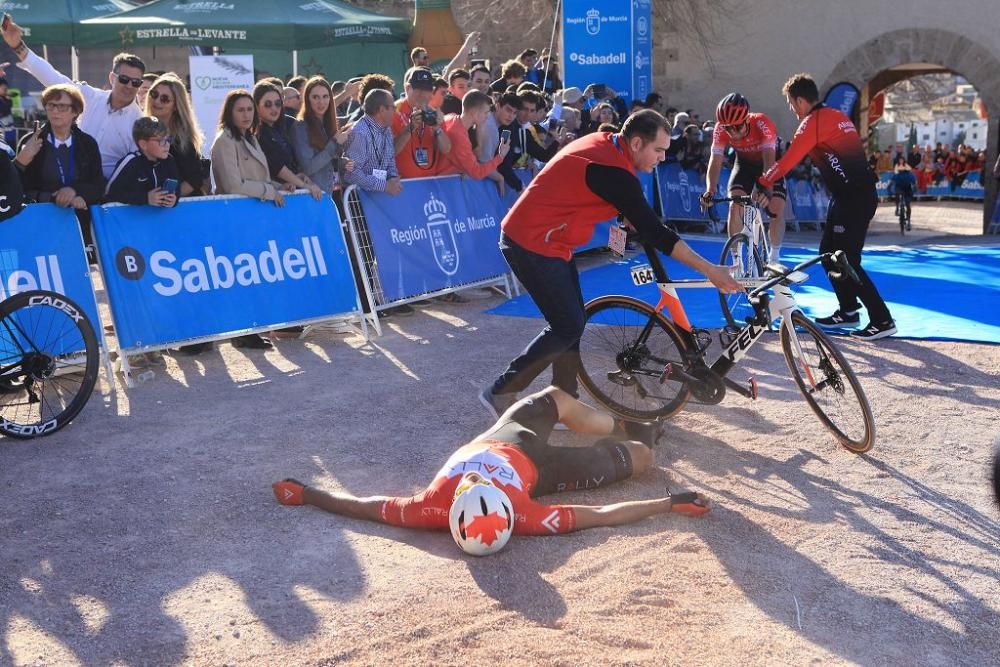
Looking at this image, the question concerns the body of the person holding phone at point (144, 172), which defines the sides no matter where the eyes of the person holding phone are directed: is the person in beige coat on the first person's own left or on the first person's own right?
on the first person's own left

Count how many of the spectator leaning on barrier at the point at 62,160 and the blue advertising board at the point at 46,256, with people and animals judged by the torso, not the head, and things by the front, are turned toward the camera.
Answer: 2

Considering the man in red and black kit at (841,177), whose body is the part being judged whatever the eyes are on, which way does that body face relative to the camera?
to the viewer's left

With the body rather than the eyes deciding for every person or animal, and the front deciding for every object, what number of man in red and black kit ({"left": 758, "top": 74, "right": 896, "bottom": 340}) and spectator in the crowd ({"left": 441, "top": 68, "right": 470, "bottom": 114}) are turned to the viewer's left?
1

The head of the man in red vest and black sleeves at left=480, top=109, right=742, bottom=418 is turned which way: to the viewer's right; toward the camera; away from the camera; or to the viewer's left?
to the viewer's right

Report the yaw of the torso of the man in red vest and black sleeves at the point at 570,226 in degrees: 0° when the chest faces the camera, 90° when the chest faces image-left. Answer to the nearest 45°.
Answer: approximately 270°

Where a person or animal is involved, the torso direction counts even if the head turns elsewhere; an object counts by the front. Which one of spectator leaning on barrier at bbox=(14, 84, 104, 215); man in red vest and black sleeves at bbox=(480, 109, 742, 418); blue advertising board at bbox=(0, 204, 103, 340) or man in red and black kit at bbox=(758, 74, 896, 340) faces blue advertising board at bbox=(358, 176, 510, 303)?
man in red and black kit at bbox=(758, 74, 896, 340)
